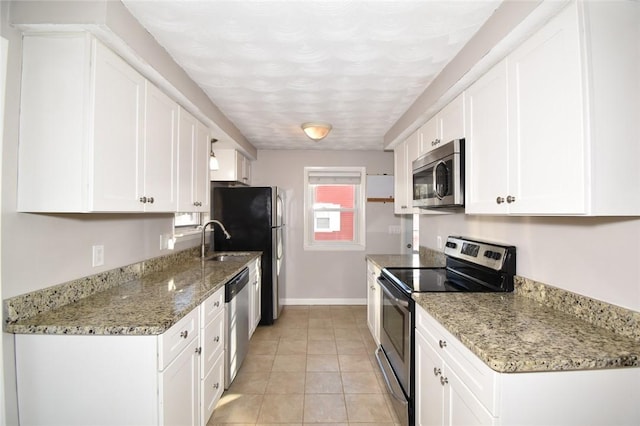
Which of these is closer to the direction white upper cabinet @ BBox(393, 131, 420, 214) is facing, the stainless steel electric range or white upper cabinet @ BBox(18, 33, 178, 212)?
the white upper cabinet

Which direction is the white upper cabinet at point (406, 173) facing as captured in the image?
to the viewer's left

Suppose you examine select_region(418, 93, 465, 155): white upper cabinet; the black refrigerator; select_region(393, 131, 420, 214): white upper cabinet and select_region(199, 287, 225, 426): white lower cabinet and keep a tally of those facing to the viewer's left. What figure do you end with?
2

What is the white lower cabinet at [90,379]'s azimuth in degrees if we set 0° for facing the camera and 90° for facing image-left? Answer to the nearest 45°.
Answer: approximately 315°

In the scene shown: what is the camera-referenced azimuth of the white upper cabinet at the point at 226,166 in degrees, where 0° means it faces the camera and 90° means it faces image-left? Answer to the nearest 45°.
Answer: approximately 270°

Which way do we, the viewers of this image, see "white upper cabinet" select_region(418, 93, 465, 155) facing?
facing to the left of the viewer

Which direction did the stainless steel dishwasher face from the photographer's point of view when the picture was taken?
facing to the right of the viewer

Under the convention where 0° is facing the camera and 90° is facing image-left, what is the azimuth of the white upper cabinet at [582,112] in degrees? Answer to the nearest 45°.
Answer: approximately 45°

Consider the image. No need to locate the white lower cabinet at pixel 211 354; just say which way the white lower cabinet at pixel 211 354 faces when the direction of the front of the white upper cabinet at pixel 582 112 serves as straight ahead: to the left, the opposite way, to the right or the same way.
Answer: the opposite way

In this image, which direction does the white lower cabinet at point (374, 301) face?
to the viewer's left

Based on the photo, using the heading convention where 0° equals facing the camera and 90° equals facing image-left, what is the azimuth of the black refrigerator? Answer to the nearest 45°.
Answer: approximately 270°

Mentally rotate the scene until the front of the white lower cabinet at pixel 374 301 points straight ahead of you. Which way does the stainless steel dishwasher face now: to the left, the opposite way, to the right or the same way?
the opposite way

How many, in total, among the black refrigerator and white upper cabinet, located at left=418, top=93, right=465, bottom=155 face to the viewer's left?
1

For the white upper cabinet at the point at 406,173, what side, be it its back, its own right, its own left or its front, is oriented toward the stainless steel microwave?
left
